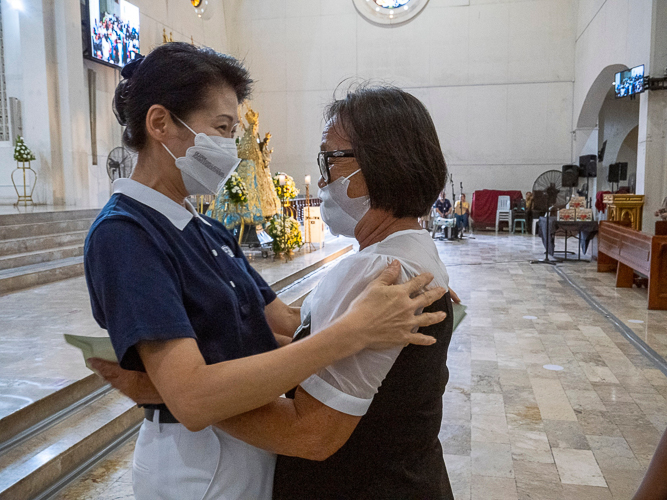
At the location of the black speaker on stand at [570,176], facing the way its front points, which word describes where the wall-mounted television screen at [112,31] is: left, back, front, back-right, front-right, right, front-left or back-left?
front

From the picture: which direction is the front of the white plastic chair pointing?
toward the camera

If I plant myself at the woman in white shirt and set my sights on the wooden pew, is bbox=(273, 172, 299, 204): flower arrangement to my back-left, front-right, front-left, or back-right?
front-left

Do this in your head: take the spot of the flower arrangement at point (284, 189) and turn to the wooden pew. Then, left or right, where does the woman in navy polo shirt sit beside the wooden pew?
right

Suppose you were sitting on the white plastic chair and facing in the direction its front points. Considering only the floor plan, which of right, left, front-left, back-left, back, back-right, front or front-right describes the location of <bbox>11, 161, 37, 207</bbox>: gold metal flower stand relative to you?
front-right

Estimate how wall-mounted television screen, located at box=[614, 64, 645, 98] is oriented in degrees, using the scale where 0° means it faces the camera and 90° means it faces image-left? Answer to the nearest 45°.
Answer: approximately 45°

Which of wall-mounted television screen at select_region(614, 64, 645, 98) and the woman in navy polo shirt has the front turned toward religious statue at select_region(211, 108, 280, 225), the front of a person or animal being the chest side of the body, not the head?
the wall-mounted television screen

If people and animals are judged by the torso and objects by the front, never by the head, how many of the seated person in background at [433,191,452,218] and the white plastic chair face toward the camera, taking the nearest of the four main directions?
2

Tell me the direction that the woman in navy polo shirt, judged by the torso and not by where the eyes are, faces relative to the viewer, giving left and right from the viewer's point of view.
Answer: facing the viewer and to the right of the viewer

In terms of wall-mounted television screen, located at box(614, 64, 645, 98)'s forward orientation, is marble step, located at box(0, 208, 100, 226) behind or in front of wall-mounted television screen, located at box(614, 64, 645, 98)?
in front

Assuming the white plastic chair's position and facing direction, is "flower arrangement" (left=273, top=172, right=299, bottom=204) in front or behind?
in front

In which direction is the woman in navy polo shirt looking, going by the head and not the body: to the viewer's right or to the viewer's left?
to the viewer's right

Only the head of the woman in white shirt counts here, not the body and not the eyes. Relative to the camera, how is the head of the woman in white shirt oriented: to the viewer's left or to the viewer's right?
to the viewer's left

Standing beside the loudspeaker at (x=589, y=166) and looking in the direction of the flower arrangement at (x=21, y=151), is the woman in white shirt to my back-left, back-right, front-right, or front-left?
front-left

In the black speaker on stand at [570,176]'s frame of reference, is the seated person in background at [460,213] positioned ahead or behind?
ahead

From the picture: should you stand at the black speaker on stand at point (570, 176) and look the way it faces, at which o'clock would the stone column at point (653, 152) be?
The stone column is roughly at 10 o'clock from the black speaker on stand.

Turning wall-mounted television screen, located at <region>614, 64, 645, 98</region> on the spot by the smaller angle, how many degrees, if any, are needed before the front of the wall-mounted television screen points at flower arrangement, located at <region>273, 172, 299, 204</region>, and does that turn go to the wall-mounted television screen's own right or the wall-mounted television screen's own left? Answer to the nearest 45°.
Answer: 0° — it already faces it
